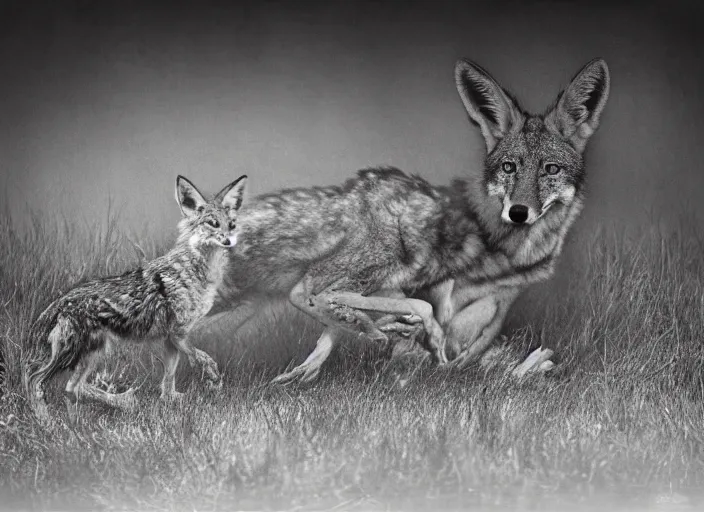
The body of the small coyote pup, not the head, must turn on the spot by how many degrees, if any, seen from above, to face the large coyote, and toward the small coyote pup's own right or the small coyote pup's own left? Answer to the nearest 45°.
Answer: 0° — it already faces it

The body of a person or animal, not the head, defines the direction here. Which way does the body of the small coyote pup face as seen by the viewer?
to the viewer's right
